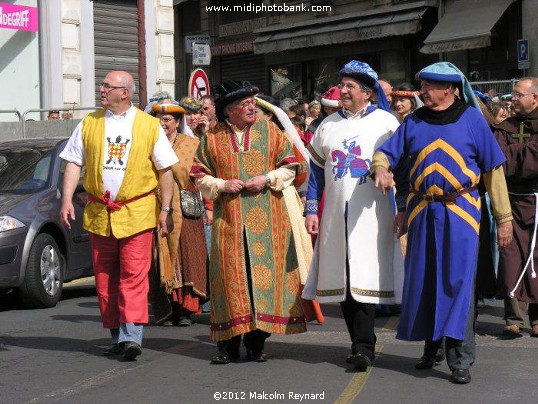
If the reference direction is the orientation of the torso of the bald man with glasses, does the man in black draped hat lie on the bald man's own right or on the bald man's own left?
on the bald man's own left

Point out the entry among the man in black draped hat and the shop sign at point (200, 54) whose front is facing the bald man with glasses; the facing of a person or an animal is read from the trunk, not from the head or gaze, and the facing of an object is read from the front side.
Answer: the shop sign

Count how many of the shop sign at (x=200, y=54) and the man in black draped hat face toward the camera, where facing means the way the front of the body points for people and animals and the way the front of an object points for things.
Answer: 2

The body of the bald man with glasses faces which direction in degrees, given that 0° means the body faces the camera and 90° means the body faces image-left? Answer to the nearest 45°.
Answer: approximately 0°

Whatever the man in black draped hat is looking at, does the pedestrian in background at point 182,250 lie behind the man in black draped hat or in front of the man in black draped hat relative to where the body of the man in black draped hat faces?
behind

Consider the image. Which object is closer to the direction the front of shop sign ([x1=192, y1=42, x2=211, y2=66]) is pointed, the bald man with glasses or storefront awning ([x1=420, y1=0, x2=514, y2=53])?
the bald man with glasses

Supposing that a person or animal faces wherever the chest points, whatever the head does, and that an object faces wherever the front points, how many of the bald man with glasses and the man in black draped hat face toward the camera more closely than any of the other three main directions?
2

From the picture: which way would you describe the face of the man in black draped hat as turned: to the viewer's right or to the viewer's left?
to the viewer's right

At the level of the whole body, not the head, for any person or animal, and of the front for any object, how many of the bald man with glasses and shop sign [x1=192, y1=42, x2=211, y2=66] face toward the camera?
2

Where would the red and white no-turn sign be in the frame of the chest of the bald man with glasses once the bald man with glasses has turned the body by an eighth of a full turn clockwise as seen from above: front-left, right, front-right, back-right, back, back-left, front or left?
back-right

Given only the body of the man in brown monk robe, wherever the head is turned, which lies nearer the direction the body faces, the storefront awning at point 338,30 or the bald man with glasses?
the bald man with glasses

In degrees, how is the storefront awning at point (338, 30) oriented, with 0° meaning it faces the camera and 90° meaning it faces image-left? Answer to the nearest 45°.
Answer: approximately 45°
